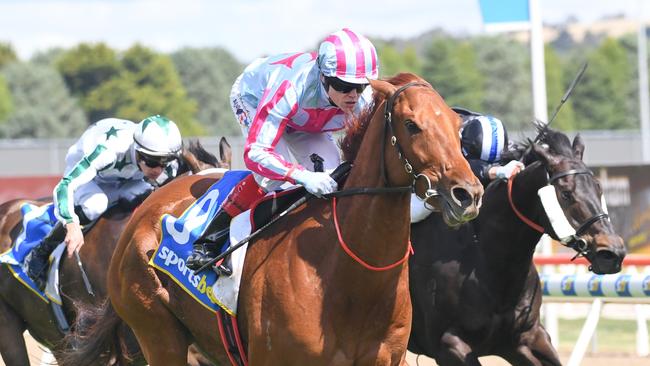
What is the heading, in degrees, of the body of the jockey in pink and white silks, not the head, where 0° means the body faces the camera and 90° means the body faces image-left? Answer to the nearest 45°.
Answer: approximately 315°

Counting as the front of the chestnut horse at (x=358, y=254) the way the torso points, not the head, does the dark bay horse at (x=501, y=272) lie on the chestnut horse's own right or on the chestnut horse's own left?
on the chestnut horse's own left

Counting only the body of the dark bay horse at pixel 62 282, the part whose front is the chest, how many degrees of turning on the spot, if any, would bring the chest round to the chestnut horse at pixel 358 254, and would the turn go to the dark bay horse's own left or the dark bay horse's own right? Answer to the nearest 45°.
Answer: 0° — it already faces it

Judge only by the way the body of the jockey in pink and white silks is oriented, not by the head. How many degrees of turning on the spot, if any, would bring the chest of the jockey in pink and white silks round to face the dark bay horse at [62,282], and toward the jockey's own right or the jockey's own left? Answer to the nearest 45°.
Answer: approximately 180°

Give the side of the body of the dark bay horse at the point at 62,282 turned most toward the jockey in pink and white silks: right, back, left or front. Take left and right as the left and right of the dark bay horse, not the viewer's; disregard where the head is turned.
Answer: front

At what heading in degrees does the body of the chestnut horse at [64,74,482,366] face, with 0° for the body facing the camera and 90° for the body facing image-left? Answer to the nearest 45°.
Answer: approximately 315°

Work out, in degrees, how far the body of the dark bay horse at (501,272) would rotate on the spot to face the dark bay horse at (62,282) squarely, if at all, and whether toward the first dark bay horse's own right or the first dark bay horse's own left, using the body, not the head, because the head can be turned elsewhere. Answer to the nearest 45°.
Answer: approximately 135° to the first dark bay horse's own right
